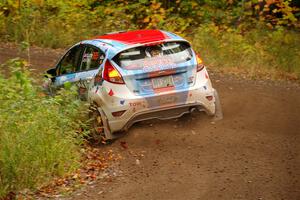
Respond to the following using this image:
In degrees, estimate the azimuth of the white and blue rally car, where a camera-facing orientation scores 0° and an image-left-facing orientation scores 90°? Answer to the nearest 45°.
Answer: approximately 135°
